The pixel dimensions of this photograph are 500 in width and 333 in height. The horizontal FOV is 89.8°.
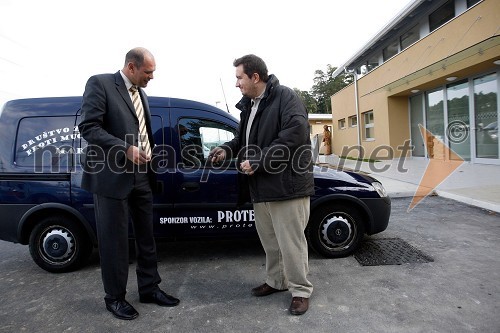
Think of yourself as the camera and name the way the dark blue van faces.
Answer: facing to the right of the viewer

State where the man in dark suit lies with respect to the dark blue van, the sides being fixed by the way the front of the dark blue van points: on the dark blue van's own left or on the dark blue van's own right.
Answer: on the dark blue van's own right

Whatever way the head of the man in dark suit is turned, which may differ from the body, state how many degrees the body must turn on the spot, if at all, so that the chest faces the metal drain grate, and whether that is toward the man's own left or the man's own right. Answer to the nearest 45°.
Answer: approximately 45° to the man's own left

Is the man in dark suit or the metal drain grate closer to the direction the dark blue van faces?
the metal drain grate

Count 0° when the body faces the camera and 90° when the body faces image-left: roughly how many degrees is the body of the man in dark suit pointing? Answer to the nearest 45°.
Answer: approximately 315°

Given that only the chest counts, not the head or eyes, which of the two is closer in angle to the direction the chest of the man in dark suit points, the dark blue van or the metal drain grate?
the metal drain grate
